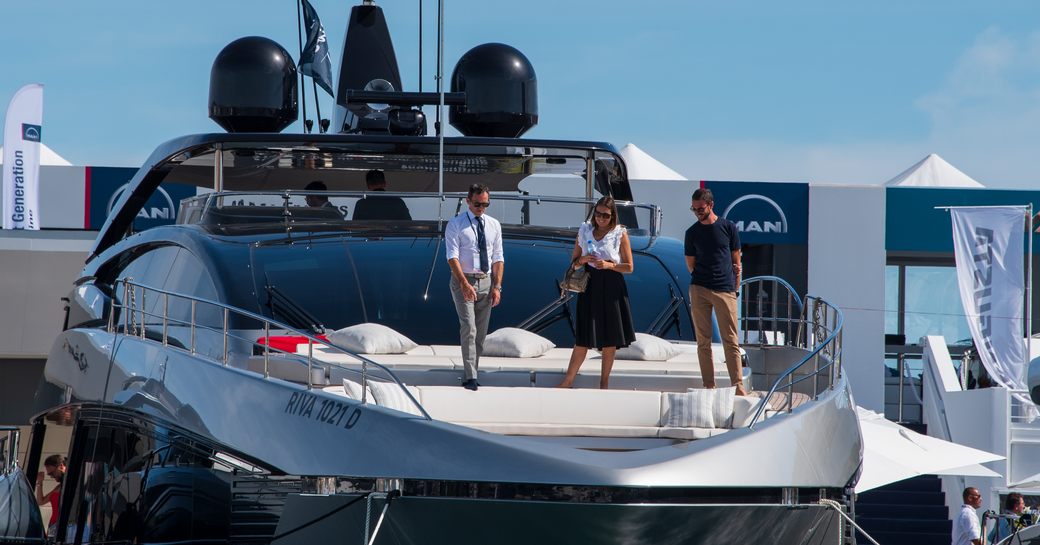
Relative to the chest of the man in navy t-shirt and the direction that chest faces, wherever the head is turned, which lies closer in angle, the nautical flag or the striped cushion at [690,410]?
the striped cushion

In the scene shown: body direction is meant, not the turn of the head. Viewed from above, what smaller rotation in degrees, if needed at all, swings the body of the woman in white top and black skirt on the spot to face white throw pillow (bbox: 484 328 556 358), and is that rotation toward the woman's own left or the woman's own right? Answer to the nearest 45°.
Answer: approximately 135° to the woman's own right

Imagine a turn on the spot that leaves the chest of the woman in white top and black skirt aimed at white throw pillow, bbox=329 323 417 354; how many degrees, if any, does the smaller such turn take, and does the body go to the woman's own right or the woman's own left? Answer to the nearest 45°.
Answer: approximately 90° to the woman's own right

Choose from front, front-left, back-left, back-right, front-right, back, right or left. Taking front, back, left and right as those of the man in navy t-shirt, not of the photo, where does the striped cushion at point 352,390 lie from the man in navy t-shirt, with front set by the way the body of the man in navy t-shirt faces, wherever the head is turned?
front-right

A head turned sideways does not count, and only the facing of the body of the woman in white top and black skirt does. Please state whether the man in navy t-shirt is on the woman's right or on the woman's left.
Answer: on the woman's left

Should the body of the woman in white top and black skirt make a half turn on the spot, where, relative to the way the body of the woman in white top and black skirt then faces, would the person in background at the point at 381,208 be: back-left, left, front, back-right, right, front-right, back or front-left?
front-left

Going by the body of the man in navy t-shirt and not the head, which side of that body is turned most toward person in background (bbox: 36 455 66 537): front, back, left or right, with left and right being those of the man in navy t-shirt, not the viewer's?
right

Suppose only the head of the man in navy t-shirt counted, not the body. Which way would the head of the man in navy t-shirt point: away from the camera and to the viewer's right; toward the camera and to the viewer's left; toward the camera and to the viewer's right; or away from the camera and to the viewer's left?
toward the camera and to the viewer's left

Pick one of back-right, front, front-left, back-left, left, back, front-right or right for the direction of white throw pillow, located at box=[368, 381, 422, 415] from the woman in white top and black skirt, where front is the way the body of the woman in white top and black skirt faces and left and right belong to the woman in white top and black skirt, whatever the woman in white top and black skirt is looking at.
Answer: front-right

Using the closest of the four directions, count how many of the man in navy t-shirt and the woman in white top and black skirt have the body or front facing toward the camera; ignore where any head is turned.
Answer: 2
